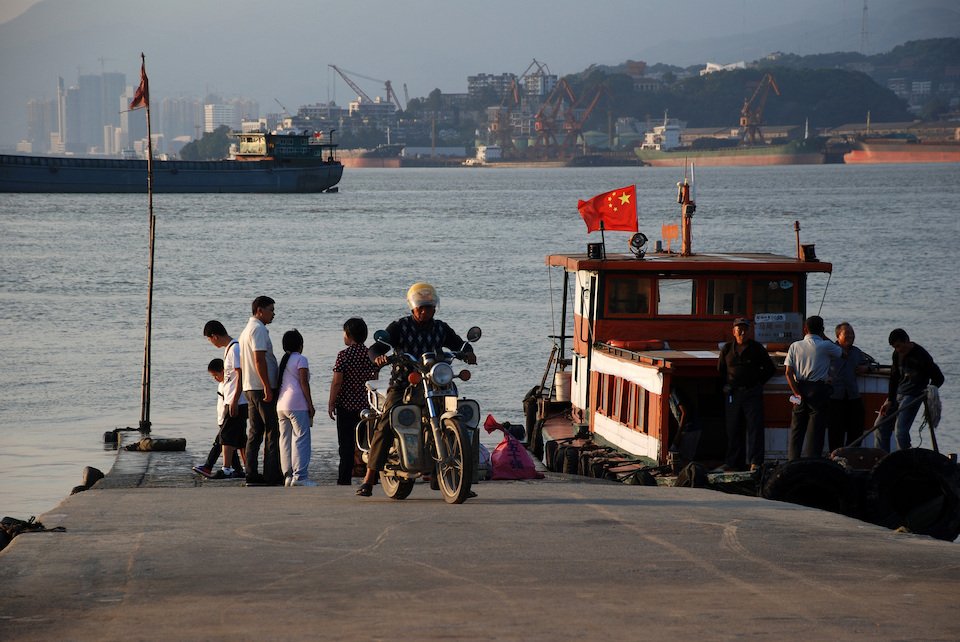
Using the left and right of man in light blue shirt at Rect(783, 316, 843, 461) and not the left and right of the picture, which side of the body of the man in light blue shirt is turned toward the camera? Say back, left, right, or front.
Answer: back

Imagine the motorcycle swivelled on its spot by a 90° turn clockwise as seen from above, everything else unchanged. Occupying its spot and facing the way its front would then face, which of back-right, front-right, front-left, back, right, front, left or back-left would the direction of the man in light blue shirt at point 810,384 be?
back

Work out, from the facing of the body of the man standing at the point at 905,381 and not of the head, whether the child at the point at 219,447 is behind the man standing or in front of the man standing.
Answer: in front

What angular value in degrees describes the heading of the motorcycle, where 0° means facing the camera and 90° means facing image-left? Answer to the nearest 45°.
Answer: approximately 315°

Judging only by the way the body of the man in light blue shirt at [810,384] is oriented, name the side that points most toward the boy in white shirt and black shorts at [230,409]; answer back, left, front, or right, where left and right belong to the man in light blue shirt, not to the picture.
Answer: left

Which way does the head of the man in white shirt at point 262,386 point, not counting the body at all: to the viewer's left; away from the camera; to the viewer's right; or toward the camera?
to the viewer's right

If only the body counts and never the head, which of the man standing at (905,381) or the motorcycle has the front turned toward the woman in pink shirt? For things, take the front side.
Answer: the man standing

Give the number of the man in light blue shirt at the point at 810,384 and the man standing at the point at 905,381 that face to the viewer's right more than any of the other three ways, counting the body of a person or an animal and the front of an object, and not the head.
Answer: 0

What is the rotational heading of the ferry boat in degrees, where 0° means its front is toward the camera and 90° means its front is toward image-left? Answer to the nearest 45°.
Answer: approximately 315°

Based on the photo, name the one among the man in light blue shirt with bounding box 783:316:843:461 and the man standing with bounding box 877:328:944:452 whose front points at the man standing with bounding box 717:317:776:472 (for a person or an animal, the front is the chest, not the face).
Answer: the man standing with bounding box 877:328:944:452

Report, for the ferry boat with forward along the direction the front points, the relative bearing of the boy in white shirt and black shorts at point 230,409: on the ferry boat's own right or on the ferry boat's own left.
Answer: on the ferry boat's own right

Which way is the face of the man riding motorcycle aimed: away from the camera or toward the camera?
toward the camera

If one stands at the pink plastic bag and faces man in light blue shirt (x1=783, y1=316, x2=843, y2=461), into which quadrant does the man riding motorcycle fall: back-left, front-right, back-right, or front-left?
back-right
